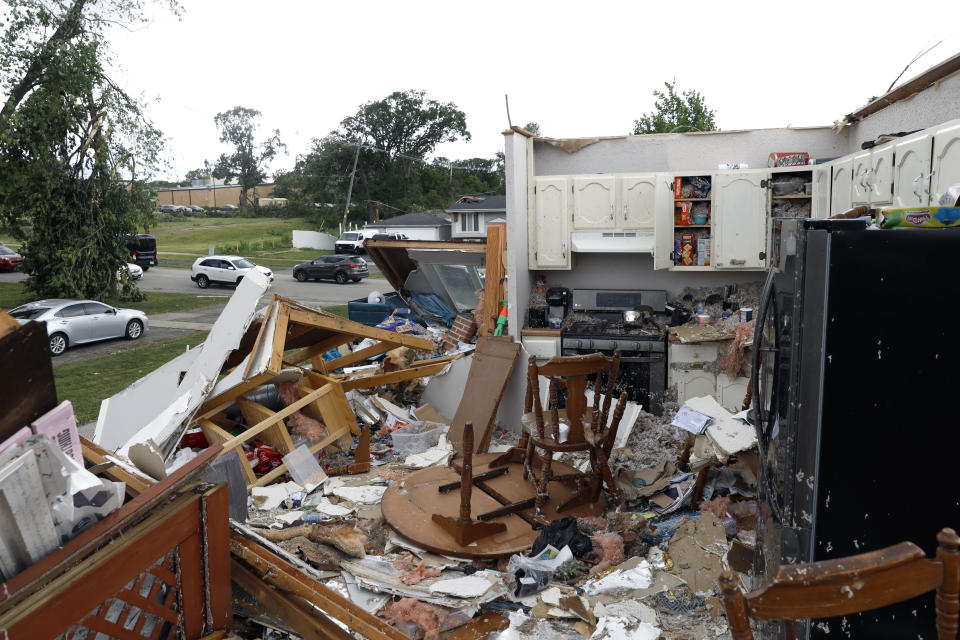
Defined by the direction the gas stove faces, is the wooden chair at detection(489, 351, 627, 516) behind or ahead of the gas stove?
ahead

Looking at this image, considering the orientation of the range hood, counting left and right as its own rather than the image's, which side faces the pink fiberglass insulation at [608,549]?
front

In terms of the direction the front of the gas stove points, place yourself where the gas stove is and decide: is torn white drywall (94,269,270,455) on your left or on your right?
on your right

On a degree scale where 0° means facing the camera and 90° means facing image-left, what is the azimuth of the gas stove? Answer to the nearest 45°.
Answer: approximately 0°

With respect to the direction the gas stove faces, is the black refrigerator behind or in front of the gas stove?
in front

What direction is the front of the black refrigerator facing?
to the viewer's left

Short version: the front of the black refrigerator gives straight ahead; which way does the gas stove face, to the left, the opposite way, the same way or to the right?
to the left
